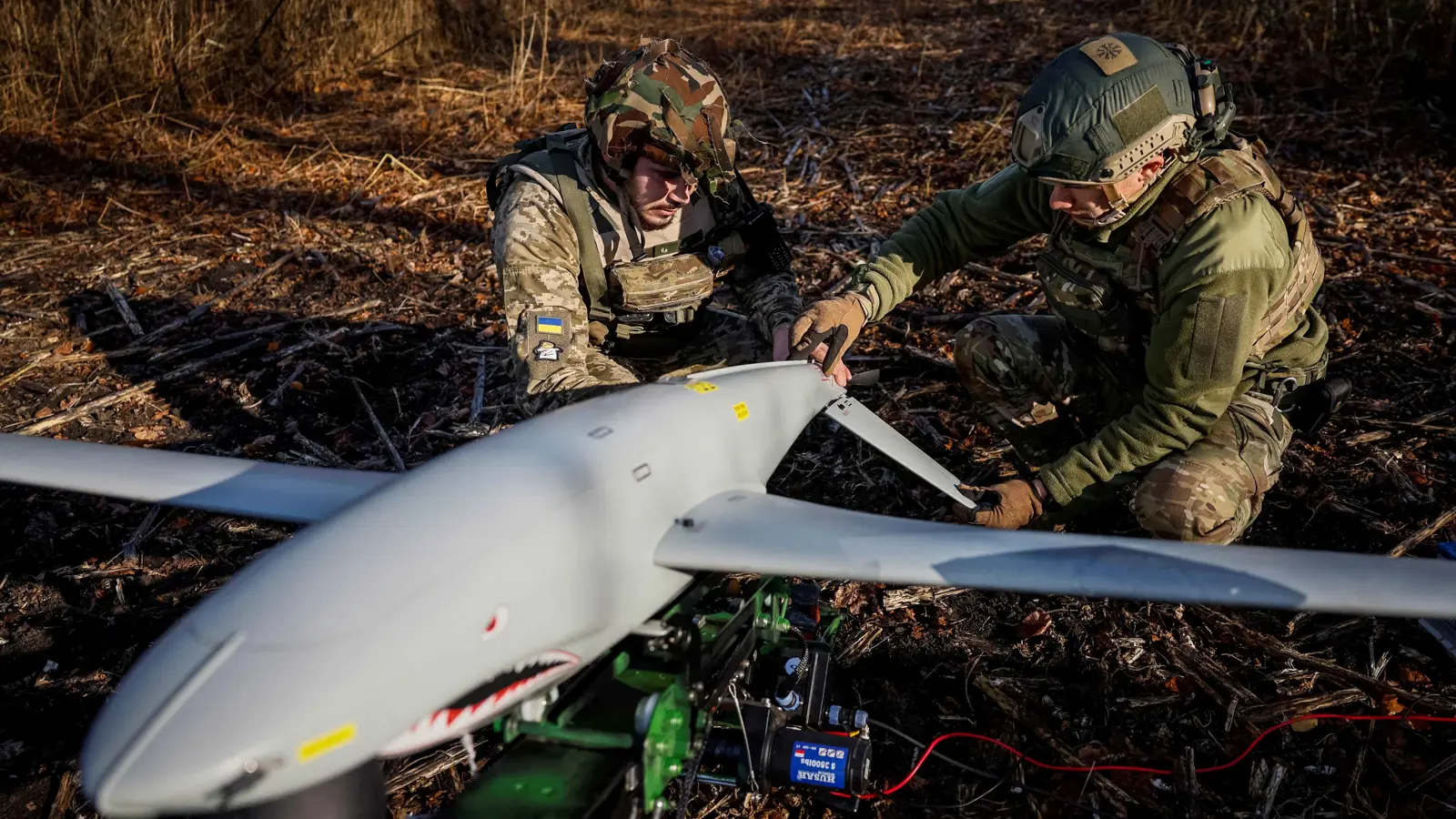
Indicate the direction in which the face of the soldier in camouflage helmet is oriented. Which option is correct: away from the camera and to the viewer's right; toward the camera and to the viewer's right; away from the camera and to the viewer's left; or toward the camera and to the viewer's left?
toward the camera and to the viewer's right

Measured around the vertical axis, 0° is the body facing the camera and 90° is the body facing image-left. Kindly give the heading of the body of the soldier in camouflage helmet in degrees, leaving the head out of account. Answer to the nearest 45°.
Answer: approximately 315°

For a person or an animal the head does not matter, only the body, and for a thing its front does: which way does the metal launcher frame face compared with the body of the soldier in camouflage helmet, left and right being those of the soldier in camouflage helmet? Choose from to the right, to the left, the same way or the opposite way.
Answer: to the right

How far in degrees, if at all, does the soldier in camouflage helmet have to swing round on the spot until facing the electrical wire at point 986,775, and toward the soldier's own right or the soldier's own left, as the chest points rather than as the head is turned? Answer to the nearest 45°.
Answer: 0° — they already face it

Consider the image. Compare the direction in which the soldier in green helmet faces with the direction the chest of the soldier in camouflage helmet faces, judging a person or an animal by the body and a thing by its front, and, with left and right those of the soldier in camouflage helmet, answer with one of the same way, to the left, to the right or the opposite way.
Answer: to the right

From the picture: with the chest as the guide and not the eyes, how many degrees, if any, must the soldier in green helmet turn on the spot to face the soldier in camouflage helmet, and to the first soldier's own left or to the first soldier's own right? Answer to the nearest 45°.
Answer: approximately 45° to the first soldier's own right

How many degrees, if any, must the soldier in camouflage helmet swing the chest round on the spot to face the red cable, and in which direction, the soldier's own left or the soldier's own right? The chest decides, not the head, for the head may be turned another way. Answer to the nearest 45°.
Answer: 0° — they already face it

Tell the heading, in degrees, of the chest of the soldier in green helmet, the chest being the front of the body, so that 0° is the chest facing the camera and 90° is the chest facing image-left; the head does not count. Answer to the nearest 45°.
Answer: approximately 45°

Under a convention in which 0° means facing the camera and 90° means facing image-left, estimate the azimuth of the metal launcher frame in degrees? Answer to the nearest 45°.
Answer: approximately 45°

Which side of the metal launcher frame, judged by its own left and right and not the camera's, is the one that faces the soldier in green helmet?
back
